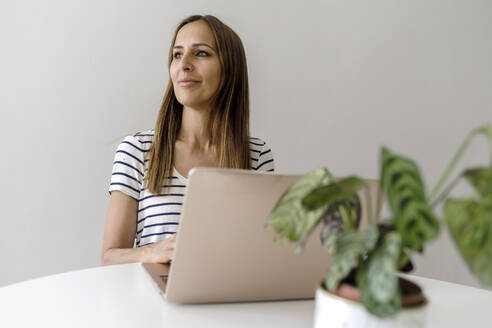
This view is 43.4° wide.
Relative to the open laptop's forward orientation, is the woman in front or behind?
in front

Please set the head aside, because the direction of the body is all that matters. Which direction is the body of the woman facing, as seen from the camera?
toward the camera

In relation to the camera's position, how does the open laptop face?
facing away from the viewer and to the left of the viewer

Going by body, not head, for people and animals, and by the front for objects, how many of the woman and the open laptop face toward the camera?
1

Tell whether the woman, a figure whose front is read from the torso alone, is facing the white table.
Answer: yes

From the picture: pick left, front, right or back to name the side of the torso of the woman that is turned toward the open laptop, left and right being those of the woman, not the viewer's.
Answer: front
